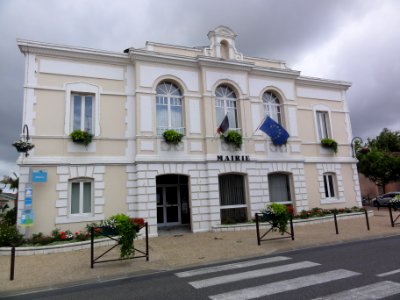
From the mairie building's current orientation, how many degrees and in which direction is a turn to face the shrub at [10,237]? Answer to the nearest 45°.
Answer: approximately 90° to its right

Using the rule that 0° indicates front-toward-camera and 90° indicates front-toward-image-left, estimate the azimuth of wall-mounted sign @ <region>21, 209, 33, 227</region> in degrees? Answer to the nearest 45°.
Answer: approximately 0°

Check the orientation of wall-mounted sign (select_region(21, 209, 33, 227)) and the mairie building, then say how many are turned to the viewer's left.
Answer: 0

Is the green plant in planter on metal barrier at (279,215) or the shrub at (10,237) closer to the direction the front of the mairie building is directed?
the green plant in planter on metal barrier

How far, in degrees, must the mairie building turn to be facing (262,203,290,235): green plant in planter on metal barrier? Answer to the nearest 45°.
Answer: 0° — it already faces it

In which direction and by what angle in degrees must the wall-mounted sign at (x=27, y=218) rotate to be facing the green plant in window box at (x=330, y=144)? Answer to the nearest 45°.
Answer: approximately 90° to its left

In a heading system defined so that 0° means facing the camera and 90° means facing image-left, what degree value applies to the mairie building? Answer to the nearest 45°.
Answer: approximately 315°

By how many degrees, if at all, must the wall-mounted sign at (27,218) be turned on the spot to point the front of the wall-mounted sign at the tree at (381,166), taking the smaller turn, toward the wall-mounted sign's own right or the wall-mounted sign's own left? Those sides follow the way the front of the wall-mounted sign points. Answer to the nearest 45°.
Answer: approximately 90° to the wall-mounted sign's own left
